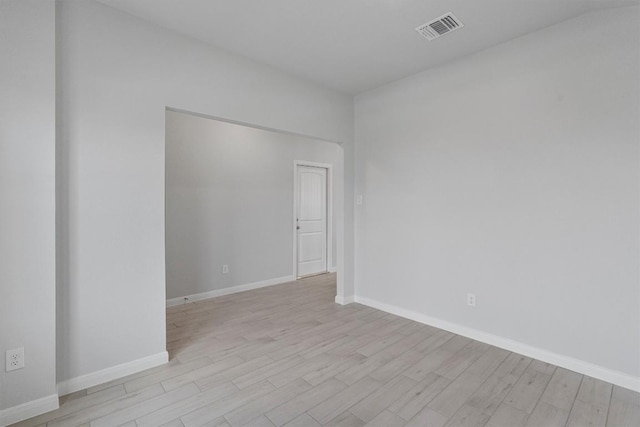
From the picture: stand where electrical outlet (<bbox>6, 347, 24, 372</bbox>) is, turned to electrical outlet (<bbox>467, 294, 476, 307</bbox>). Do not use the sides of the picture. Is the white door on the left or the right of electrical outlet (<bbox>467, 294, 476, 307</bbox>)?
left

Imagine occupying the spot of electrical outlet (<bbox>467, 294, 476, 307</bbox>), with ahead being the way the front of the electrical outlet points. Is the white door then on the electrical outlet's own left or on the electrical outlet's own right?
on the electrical outlet's own right

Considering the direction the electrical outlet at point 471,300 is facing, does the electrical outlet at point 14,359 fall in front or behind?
in front

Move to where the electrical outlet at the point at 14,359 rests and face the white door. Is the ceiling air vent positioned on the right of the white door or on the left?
right
